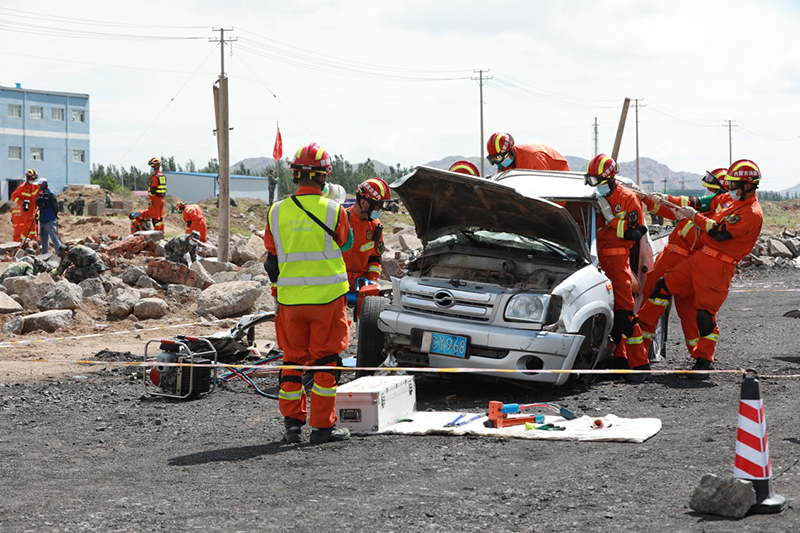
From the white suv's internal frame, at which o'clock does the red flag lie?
The red flag is roughly at 4 o'clock from the white suv.

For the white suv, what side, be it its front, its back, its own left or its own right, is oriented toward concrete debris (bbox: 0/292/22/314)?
right

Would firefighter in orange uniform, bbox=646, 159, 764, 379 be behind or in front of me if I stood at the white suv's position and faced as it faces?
behind

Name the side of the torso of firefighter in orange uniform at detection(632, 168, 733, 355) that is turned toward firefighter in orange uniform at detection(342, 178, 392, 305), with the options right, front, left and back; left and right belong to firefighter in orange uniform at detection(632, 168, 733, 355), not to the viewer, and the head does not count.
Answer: front

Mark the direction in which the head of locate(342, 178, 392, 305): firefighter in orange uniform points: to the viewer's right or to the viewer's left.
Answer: to the viewer's right

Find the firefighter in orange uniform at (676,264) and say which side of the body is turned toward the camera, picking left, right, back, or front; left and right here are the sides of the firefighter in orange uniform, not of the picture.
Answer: left

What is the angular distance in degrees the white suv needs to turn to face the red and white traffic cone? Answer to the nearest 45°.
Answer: approximately 45° to its left

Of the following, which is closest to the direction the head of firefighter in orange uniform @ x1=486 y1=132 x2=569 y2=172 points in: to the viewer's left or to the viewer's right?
to the viewer's left

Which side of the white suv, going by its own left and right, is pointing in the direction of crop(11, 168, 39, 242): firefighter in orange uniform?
right

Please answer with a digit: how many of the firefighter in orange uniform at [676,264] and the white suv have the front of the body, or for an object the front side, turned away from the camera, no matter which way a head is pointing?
0

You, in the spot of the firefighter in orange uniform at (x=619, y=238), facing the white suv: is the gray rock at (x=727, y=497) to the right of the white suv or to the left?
left

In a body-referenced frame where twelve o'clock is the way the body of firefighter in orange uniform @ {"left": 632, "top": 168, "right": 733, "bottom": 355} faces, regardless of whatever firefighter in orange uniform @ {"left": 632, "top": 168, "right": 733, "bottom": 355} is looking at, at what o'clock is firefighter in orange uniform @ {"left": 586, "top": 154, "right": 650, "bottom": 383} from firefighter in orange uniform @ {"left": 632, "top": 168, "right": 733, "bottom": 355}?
firefighter in orange uniform @ {"left": 586, "top": 154, "right": 650, "bottom": 383} is roughly at 10 o'clock from firefighter in orange uniform @ {"left": 632, "top": 168, "right": 733, "bottom": 355}.

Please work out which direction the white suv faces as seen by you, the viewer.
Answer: facing the viewer and to the left of the viewer

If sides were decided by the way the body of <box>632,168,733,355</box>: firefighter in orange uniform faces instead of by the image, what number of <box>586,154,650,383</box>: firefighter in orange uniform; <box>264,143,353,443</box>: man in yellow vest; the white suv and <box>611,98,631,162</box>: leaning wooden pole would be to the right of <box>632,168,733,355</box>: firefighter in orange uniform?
1
